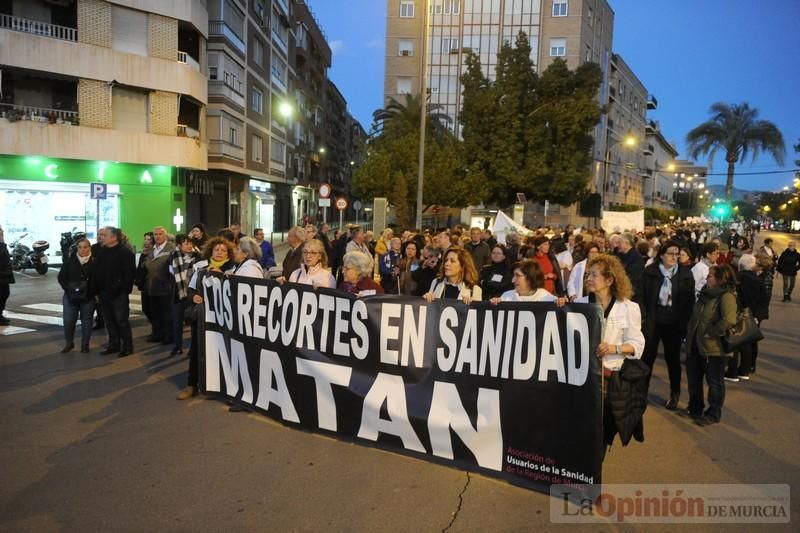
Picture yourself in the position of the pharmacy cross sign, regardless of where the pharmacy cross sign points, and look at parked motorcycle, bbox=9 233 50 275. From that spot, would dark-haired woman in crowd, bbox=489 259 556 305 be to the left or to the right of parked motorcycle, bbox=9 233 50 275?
left

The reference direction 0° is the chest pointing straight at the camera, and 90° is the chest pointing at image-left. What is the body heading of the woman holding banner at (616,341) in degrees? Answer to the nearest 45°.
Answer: approximately 45°

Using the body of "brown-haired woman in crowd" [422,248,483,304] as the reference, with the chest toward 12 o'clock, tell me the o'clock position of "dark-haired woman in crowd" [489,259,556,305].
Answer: "dark-haired woman in crowd" [489,259,556,305] is roughly at 9 o'clock from "brown-haired woman in crowd" [422,248,483,304].

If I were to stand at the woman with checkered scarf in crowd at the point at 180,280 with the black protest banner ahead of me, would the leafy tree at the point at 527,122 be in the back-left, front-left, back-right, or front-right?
back-left

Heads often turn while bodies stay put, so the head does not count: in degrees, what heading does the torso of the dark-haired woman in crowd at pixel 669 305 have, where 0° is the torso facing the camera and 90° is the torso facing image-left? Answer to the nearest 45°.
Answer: approximately 0°

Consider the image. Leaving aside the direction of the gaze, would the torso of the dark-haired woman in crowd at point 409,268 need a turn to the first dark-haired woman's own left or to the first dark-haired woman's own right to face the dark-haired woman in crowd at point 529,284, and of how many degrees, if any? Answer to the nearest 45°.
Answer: approximately 45° to the first dark-haired woman's own left

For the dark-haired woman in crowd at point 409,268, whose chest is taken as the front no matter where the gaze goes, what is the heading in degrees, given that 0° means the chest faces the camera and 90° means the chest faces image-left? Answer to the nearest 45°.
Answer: approximately 45°

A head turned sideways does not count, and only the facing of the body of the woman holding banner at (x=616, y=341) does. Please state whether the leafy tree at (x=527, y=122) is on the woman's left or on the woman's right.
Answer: on the woman's right
